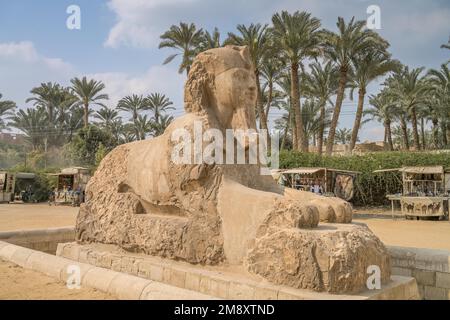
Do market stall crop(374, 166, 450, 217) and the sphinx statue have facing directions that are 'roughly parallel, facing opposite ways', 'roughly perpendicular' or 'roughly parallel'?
roughly perpendicular

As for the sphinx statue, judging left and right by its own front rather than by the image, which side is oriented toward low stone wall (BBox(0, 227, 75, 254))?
back

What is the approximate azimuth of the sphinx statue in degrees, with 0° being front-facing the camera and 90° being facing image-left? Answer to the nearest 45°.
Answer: approximately 315°

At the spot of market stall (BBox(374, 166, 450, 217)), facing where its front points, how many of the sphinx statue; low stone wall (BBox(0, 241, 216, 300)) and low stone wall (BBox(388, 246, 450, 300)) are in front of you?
3

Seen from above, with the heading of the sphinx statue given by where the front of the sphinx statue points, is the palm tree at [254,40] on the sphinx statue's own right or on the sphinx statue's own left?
on the sphinx statue's own left

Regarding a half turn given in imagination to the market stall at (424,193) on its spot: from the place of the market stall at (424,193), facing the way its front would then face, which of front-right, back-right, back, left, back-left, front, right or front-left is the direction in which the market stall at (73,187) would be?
left

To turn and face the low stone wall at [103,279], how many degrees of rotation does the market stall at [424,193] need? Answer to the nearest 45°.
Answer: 0° — it already faces it

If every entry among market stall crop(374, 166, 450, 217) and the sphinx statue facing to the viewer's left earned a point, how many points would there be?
0

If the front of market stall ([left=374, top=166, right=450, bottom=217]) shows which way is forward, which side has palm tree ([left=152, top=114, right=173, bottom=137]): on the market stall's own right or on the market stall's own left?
on the market stall's own right

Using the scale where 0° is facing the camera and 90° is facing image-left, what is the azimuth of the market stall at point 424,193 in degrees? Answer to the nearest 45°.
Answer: approximately 0°
